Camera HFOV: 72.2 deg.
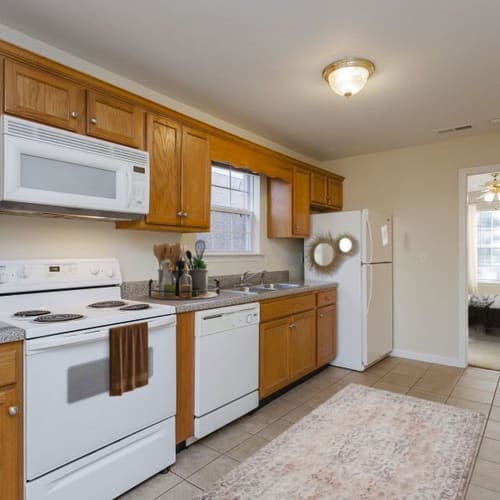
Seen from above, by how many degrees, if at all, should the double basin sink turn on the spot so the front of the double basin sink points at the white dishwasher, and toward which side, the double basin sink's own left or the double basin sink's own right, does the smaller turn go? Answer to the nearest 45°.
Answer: approximately 45° to the double basin sink's own right

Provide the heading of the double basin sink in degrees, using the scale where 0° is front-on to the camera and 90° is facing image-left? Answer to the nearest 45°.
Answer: approximately 315°

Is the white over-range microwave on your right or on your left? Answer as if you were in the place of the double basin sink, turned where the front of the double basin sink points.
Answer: on your right

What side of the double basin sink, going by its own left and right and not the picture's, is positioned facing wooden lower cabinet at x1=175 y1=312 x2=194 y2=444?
right

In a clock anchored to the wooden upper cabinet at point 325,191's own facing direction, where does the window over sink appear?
The window over sink is roughly at 3 o'clock from the wooden upper cabinet.
